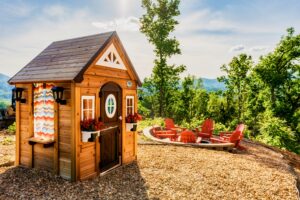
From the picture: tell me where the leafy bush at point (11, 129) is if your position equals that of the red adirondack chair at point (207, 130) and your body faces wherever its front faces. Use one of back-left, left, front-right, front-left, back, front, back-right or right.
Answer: front-right

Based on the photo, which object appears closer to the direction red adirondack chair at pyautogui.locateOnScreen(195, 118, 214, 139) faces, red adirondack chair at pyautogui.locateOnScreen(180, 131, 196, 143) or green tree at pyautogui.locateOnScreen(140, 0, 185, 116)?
the red adirondack chair

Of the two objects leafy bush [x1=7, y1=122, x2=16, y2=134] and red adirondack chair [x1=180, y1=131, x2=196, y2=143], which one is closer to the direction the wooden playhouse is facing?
the red adirondack chair

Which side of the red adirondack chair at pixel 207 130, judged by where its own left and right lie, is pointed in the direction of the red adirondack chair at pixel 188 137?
front

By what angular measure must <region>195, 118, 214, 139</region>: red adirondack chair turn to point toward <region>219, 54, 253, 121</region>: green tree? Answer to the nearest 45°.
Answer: approximately 135° to its right

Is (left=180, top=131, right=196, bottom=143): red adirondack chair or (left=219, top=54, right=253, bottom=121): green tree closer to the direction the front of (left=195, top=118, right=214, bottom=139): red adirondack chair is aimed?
the red adirondack chair

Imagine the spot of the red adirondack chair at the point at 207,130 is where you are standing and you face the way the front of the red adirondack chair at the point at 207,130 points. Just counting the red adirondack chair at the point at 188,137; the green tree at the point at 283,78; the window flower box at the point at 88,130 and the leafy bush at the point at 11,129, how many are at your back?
1

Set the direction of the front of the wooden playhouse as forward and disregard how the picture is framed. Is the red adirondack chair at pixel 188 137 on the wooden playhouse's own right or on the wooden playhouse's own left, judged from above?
on the wooden playhouse's own left

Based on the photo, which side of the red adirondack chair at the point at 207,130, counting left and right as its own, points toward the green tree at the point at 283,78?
back

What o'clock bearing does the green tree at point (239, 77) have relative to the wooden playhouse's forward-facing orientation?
The green tree is roughly at 9 o'clock from the wooden playhouse.

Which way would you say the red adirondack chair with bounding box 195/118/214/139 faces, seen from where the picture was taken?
facing the viewer and to the left of the viewer

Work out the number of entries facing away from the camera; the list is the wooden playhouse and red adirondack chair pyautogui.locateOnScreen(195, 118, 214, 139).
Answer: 0

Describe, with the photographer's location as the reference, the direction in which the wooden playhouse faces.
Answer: facing the viewer and to the right of the viewer

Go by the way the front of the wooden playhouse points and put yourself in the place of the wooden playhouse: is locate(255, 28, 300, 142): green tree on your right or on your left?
on your left
